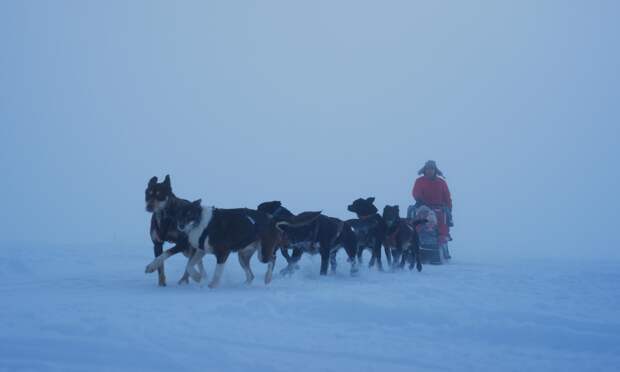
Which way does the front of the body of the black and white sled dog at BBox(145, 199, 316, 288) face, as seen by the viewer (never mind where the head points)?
to the viewer's left

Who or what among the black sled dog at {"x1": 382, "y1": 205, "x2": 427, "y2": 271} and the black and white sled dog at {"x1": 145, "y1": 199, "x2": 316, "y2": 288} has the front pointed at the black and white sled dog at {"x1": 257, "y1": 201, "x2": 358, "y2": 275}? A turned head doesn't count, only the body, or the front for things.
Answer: the black sled dog at {"x1": 382, "y1": 205, "x2": 427, "y2": 271}

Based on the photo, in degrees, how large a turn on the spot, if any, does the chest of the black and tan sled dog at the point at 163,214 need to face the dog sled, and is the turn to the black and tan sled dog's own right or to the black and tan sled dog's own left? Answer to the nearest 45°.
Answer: approximately 180°

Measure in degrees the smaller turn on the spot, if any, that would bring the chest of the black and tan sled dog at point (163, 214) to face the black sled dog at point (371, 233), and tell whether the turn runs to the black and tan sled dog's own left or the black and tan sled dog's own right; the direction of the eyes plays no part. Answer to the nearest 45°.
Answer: approximately 180°

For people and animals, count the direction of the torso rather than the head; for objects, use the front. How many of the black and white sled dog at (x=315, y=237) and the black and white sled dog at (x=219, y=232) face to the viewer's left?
2

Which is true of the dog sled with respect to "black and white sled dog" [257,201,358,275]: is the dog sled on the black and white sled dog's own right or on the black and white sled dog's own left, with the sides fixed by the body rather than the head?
on the black and white sled dog's own right

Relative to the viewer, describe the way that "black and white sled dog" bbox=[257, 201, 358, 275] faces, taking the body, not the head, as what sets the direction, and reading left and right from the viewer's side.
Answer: facing to the left of the viewer

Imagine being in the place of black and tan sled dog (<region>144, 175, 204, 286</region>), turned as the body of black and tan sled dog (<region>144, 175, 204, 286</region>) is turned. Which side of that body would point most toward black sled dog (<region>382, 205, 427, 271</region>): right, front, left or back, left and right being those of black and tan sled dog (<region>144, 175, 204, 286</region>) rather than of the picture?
back

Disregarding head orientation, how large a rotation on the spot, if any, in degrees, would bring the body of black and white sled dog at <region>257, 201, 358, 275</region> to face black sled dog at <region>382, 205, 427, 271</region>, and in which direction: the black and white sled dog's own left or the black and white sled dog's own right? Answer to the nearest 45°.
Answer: approximately 135° to the black and white sled dog's own right

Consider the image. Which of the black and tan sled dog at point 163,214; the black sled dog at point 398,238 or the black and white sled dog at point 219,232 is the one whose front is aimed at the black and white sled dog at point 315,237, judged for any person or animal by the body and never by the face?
the black sled dog at point 398,238
